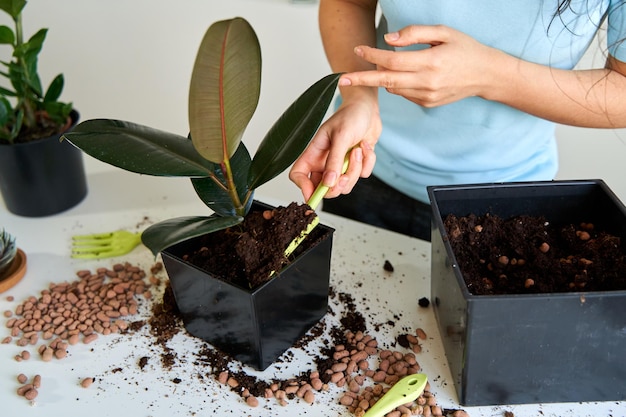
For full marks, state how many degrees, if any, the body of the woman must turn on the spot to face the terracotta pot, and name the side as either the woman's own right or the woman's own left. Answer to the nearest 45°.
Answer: approximately 45° to the woman's own right

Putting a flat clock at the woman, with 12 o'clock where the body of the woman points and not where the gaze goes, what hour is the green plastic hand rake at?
The green plastic hand rake is roughly at 1 o'clock from the woman.

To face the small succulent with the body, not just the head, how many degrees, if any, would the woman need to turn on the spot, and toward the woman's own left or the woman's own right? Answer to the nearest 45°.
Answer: approximately 45° to the woman's own right

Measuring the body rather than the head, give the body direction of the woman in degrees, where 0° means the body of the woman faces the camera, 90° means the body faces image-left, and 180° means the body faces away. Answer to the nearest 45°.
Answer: approximately 45°

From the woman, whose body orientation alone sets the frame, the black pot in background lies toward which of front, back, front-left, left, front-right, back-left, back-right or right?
front-right
